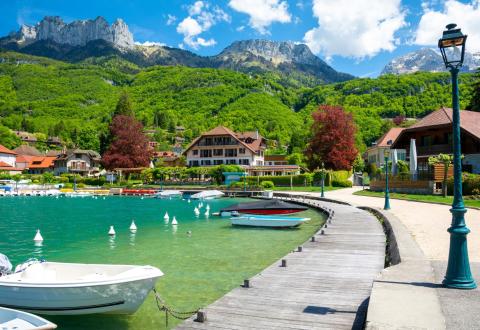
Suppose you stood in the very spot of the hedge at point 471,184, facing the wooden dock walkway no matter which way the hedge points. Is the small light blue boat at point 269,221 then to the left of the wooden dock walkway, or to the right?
right

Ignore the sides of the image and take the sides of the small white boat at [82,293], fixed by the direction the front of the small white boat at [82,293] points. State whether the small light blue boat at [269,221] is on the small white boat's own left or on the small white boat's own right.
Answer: on the small white boat's own left

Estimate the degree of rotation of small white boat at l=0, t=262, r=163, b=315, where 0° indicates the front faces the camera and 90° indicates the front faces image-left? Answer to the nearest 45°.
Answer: approximately 270°

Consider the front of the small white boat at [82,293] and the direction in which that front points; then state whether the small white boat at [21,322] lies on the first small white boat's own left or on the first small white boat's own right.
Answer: on the first small white boat's own right

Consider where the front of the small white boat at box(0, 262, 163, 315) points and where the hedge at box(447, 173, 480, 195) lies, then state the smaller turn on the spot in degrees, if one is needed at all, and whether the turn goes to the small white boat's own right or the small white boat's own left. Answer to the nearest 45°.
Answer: approximately 45° to the small white boat's own left

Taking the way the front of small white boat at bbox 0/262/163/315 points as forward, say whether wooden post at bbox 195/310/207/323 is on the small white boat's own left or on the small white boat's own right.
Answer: on the small white boat's own right
